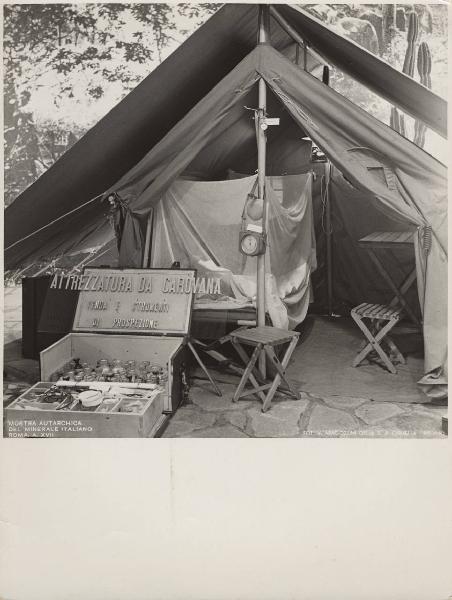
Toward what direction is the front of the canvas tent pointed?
toward the camera
